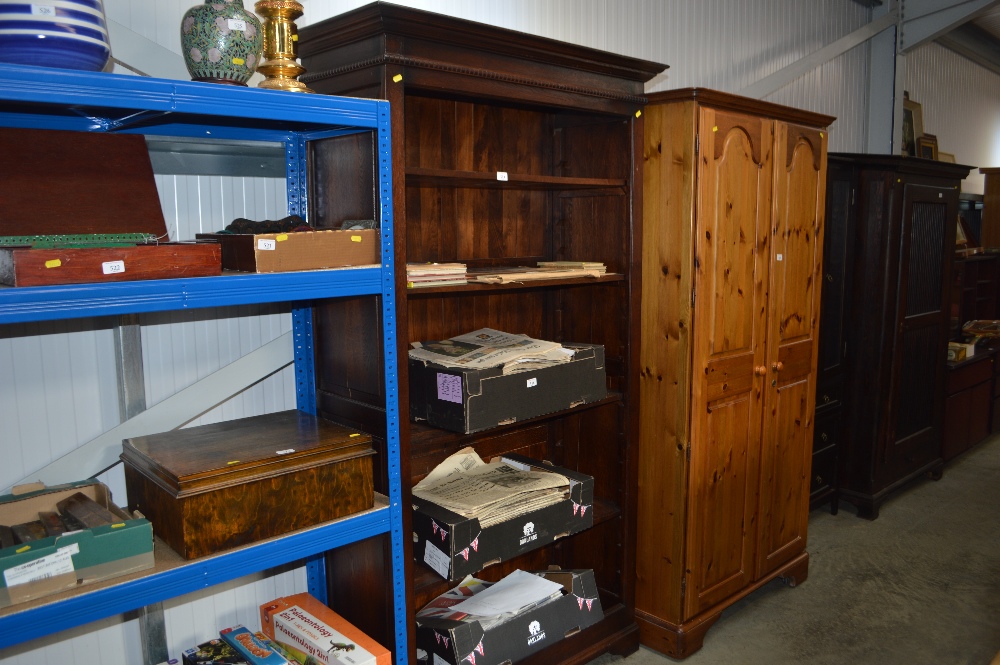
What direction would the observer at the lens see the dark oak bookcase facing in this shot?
facing the viewer and to the right of the viewer

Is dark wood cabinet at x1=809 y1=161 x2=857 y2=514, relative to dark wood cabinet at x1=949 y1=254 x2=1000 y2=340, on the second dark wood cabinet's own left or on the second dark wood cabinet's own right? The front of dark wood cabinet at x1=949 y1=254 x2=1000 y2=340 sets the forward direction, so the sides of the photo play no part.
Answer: on the second dark wood cabinet's own right

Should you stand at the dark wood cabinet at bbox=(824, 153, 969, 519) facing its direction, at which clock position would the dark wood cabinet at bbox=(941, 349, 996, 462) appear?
the dark wood cabinet at bbox=(941, 349, 996, 462) is roughly at 8 o'clock from the dark wood cabinet at bbox=(824, 153, 969, 519).

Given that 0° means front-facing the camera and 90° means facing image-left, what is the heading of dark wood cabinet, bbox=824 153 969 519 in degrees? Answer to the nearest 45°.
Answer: approximately 315°

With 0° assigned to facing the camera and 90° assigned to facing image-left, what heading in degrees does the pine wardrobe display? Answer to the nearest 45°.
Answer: approximately 315°

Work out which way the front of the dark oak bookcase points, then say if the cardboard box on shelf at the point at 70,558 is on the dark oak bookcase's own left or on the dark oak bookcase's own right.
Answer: on the dark oak bookcase's own right

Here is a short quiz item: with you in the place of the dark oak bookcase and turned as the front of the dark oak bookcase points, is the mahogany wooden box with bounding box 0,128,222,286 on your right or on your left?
on your right

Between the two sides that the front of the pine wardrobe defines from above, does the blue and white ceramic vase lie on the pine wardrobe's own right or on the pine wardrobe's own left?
on the pine wardrobe's own right

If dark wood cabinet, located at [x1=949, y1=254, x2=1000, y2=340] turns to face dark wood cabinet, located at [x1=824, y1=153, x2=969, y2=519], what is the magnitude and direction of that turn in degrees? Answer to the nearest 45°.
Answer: approximately 45° to its right

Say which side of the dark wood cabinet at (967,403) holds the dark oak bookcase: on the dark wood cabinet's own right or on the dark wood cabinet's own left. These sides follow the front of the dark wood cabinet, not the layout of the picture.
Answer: on the dark wood cabinet's own right

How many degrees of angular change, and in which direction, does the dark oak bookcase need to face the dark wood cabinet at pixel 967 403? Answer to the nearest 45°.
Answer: approximately 90° to its left

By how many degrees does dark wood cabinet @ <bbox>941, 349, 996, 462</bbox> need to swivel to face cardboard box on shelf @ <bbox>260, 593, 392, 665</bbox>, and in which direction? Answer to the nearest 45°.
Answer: approximately 45° to its right
